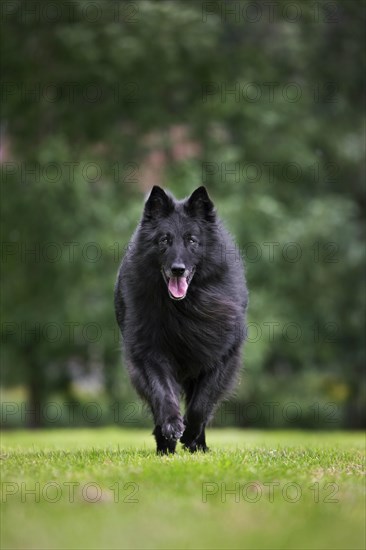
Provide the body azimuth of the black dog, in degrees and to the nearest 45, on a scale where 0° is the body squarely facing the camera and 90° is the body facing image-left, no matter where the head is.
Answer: approximately 0°
